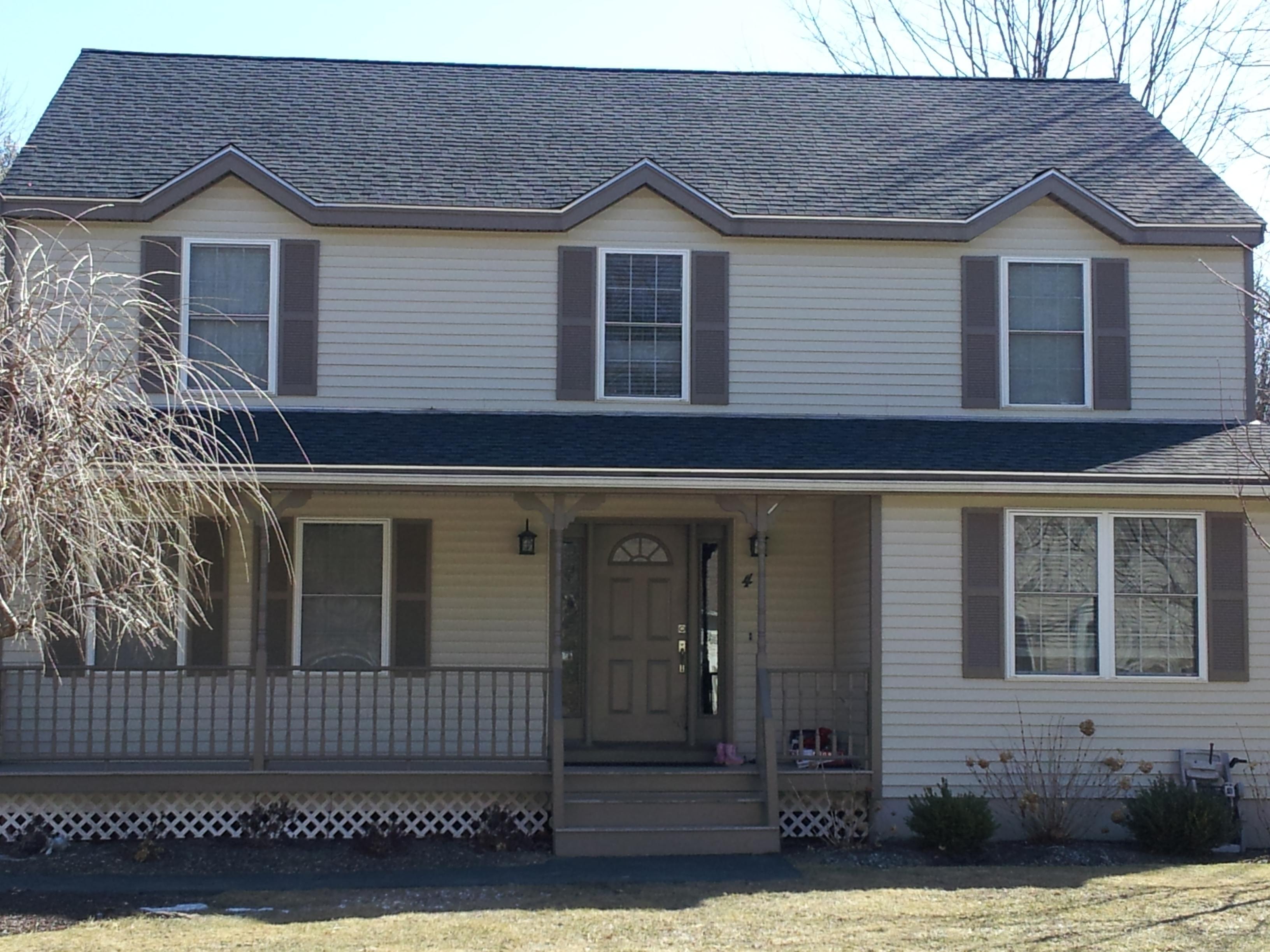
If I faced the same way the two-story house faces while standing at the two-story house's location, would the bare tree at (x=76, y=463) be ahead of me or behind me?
ahead

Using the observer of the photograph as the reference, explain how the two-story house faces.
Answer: facing the viewer

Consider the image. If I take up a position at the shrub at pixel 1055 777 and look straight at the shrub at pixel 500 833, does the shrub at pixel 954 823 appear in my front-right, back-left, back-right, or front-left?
front-left

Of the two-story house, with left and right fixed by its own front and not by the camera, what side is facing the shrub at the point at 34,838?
right

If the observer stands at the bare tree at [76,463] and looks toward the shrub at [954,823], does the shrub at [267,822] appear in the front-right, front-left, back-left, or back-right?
front-left

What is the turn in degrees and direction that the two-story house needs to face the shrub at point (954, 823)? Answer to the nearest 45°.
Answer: approximately 45° to its left
